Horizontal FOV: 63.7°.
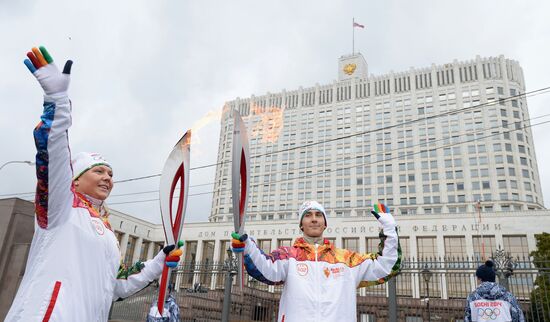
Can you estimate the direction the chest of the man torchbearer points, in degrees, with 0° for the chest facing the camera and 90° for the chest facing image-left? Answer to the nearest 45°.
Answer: approximately 0°
